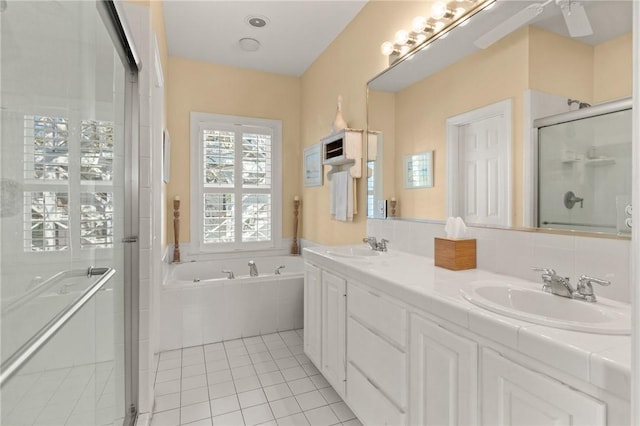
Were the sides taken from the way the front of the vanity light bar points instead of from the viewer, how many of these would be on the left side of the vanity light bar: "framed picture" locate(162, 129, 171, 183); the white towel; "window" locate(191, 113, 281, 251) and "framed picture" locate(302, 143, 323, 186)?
0

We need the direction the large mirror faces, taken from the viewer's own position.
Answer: facing the viewer and to the left of the viewer

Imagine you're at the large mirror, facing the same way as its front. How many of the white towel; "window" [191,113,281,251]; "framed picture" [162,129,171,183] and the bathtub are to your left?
0

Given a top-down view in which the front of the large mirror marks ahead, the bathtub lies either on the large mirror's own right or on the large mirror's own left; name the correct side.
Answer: on the large mirror's own right

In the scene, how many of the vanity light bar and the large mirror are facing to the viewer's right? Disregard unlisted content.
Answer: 0

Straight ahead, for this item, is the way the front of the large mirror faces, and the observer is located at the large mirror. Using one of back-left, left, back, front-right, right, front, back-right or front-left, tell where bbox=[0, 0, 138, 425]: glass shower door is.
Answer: front

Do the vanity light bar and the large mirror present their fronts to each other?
no

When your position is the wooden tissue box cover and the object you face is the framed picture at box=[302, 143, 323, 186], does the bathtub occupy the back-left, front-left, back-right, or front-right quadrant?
front-left

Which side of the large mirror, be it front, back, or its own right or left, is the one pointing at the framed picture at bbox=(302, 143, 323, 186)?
right

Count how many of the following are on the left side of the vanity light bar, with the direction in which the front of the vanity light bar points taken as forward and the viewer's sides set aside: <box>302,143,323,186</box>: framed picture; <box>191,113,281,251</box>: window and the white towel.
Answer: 0

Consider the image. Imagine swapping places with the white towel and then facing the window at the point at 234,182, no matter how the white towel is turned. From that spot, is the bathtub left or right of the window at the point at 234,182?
left

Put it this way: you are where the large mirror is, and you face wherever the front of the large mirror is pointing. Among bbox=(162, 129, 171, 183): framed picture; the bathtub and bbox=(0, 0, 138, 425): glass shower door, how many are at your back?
0

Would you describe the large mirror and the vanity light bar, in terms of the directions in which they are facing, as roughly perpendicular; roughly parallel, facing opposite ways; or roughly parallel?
roughly parallel
